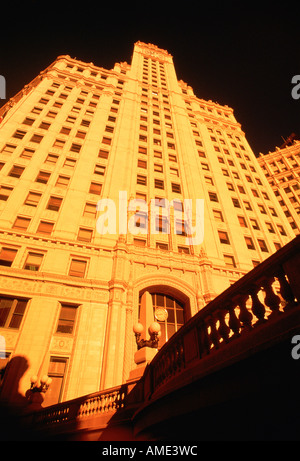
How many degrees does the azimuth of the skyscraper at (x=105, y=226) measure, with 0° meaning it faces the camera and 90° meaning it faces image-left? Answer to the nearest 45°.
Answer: approximately 0°
